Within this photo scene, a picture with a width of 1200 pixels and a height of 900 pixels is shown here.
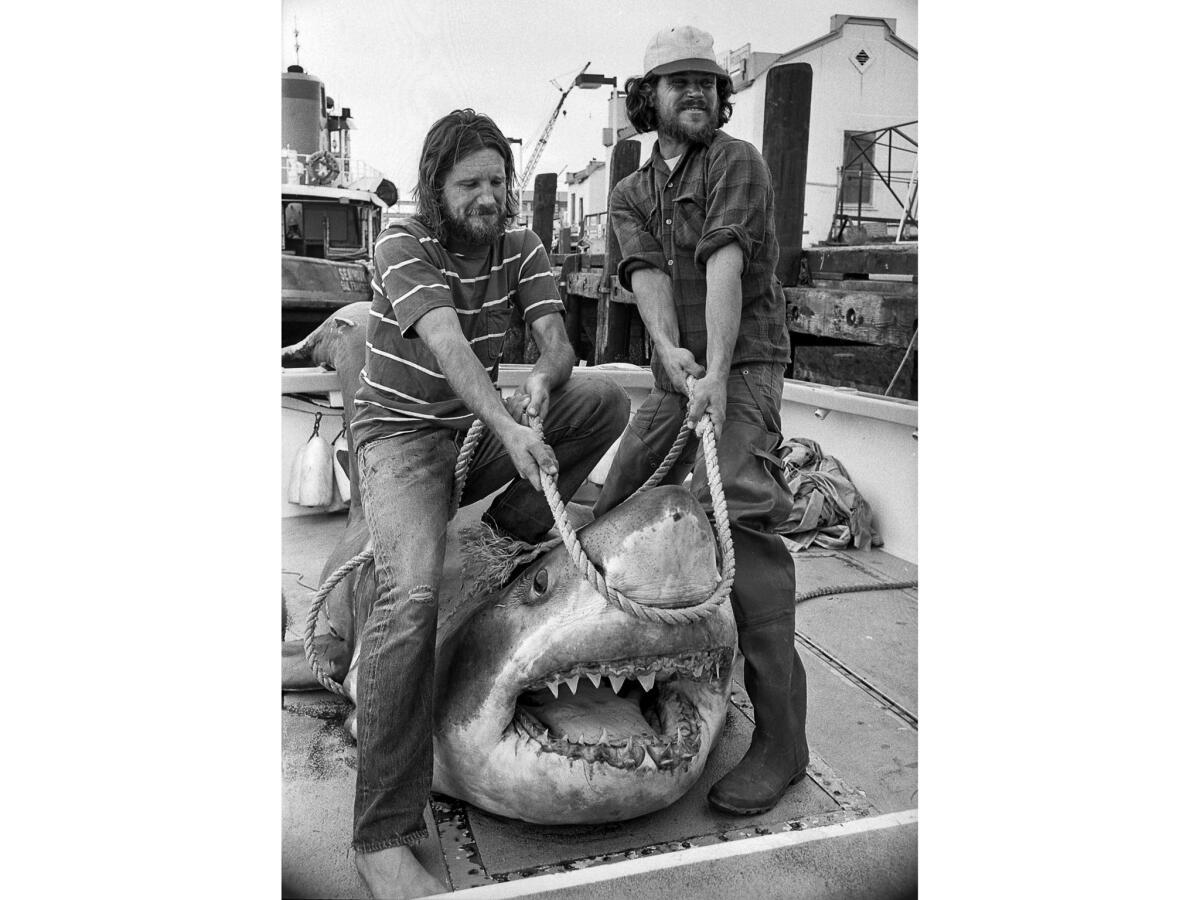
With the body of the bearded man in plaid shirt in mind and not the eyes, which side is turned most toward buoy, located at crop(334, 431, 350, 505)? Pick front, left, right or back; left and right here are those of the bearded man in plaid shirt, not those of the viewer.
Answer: right

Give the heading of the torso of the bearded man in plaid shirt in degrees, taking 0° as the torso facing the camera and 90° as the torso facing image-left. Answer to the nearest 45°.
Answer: approximately 45°

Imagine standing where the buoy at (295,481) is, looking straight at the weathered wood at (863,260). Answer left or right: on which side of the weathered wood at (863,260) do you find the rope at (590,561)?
right

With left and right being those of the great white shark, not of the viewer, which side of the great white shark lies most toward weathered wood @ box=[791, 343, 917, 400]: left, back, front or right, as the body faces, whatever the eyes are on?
left

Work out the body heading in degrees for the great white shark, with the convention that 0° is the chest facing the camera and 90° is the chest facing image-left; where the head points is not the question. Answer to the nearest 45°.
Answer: approximately 315°

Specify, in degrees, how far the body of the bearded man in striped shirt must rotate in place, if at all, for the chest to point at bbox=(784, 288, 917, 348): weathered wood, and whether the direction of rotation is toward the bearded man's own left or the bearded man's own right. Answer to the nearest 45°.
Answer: approximately 90° to the bearded man's own left

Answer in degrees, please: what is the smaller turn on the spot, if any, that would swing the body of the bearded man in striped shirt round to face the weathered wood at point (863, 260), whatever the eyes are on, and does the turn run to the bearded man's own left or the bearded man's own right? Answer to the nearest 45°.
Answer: approximately 90° to the bearded man's own left
